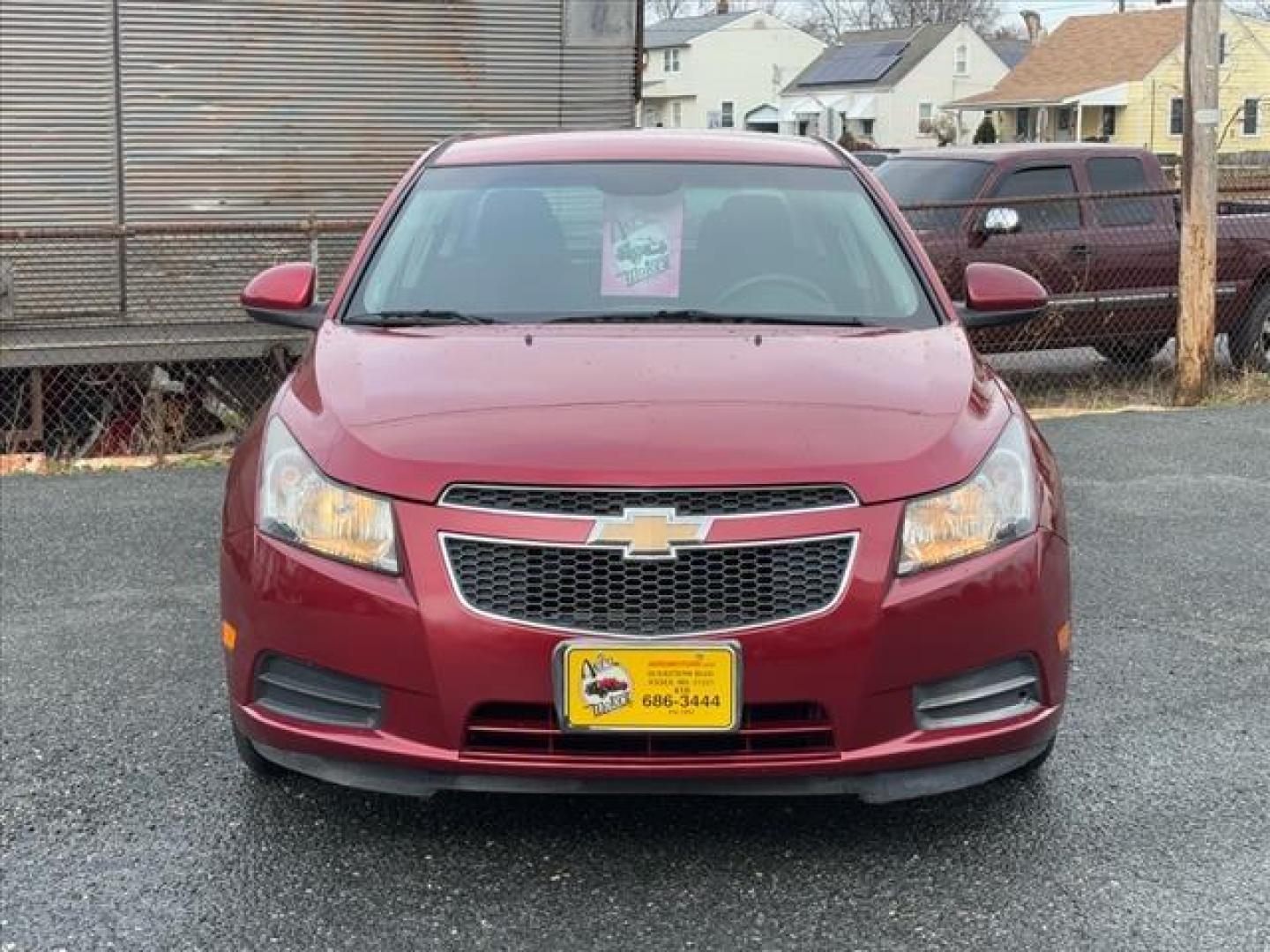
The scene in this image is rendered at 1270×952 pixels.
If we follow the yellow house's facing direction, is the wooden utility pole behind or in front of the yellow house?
in front

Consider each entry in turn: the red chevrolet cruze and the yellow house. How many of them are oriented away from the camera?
0

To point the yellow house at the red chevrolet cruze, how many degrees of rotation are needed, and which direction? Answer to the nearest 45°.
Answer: approximately 45° to its left

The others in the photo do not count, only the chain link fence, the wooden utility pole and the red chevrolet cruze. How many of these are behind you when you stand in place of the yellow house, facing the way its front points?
0

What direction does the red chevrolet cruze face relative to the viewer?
toward the camera

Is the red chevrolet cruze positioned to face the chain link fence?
no

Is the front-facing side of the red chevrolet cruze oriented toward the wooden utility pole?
no

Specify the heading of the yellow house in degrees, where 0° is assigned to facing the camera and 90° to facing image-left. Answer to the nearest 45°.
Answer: approximately 45°

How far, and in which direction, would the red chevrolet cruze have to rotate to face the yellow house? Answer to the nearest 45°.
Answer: approximately 180°
